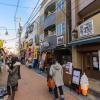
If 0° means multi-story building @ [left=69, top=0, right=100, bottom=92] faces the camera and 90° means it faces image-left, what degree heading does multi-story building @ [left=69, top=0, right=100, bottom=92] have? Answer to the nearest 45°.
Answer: approximately 45°

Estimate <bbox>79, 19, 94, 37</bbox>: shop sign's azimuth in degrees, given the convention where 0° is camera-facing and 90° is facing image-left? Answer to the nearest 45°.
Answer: approximately 45°

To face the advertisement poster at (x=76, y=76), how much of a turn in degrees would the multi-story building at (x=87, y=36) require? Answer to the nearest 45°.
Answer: approximately 45° to its left

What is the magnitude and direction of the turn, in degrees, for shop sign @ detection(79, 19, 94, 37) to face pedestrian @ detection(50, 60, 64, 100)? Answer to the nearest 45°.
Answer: approximately 45° to its left

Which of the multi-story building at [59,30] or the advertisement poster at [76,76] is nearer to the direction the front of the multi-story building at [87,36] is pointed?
the advertisement poster

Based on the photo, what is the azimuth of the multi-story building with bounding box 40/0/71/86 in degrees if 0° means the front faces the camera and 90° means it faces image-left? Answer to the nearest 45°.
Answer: approximately 45°
